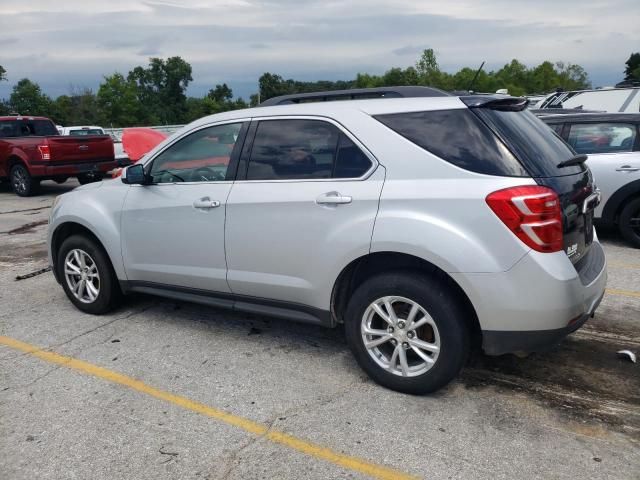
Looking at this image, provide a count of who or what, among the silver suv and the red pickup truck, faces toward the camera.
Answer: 0

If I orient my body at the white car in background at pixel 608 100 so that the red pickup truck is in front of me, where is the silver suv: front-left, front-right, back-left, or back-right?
front-left

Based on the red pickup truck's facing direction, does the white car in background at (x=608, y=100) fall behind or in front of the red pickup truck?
behind

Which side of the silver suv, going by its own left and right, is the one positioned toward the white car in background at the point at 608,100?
right

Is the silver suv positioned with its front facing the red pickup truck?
yes

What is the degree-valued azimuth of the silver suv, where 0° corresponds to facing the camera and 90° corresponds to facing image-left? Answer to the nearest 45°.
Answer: approximately 135°

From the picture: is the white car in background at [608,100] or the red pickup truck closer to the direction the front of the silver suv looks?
the red pickup truck

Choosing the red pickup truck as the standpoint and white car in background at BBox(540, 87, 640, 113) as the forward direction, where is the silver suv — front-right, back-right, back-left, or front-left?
front-right

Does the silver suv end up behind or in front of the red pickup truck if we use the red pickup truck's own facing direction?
behind

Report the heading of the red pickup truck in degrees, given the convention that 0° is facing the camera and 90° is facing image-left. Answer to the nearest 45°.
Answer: approximately 135°

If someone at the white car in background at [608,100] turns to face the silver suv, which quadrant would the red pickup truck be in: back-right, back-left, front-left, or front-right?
front-right
